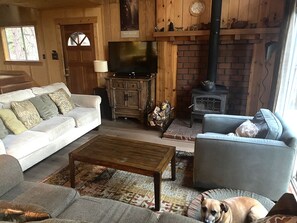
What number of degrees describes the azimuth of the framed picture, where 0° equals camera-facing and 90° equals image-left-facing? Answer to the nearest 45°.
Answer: approximately 0°

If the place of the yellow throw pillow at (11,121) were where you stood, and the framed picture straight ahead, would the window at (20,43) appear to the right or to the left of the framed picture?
left

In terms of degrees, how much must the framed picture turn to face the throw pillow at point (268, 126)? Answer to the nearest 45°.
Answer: approximately 45° to its left

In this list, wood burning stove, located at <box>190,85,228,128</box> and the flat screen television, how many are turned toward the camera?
2

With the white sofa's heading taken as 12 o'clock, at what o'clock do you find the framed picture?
The framed picture is roughly at 9 o'clock from the white sofa.

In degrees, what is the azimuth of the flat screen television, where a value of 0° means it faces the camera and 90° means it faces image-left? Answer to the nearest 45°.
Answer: approximately 0°

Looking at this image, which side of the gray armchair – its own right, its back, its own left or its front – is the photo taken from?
left

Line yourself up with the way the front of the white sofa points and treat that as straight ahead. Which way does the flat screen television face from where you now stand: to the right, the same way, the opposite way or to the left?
to the right
